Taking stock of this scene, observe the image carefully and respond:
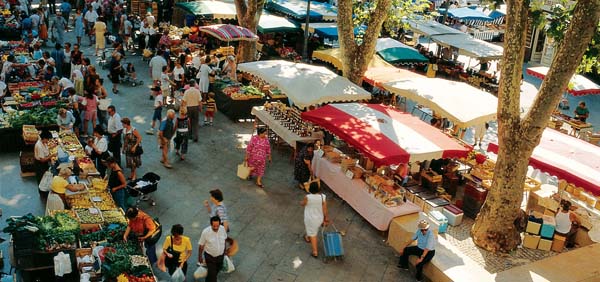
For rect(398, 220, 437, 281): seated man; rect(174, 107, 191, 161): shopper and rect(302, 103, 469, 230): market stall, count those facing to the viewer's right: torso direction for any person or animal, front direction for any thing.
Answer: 0

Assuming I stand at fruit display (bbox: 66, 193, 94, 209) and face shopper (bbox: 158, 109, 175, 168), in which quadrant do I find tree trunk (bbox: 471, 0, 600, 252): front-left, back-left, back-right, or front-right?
front-right

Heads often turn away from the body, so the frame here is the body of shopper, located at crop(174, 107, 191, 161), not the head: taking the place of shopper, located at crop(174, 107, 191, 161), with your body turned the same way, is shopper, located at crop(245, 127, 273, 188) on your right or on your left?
on your right

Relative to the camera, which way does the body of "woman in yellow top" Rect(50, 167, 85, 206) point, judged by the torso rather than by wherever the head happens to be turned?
to the viewer's right

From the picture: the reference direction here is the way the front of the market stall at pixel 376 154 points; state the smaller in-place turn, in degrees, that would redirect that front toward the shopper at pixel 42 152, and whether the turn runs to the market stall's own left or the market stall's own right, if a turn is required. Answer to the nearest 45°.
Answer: approximately 45° to the market stall's own right

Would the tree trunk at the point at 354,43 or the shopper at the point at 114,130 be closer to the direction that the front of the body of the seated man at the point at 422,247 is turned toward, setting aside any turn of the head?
the shopper

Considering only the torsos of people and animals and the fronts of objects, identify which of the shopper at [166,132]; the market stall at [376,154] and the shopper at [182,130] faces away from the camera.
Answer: the shopper at [182,130]

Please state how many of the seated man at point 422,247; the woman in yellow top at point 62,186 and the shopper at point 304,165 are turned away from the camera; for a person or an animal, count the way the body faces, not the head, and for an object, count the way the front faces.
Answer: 0

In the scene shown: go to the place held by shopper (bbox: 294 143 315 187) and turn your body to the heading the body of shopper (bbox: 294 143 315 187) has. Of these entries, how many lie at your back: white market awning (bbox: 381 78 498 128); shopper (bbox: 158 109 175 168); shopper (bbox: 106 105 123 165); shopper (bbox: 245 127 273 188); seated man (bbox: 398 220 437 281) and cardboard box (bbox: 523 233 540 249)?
3

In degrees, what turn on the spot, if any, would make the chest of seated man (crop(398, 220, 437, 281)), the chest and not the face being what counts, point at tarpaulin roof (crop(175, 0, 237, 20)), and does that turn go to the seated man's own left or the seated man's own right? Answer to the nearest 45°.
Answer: approximately 90° to the seated man's own right

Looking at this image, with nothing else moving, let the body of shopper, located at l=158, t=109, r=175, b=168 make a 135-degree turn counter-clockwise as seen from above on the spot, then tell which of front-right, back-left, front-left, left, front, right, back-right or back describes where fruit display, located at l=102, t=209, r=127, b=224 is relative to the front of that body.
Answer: back

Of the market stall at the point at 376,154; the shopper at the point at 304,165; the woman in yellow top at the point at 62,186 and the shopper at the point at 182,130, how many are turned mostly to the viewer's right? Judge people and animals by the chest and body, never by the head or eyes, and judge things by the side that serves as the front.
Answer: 2

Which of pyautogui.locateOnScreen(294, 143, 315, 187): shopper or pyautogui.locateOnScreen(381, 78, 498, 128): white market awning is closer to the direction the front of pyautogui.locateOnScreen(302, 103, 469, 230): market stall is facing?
the shopper

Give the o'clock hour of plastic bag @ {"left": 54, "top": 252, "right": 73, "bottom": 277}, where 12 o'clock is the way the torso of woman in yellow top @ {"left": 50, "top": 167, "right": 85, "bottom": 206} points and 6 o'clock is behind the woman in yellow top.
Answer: The plastic bag is roughly at 3 o'clock from the woman in yellow top.

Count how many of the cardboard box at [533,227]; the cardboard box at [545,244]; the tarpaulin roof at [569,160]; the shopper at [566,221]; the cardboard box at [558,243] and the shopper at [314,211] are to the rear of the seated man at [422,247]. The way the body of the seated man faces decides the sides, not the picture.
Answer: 5
